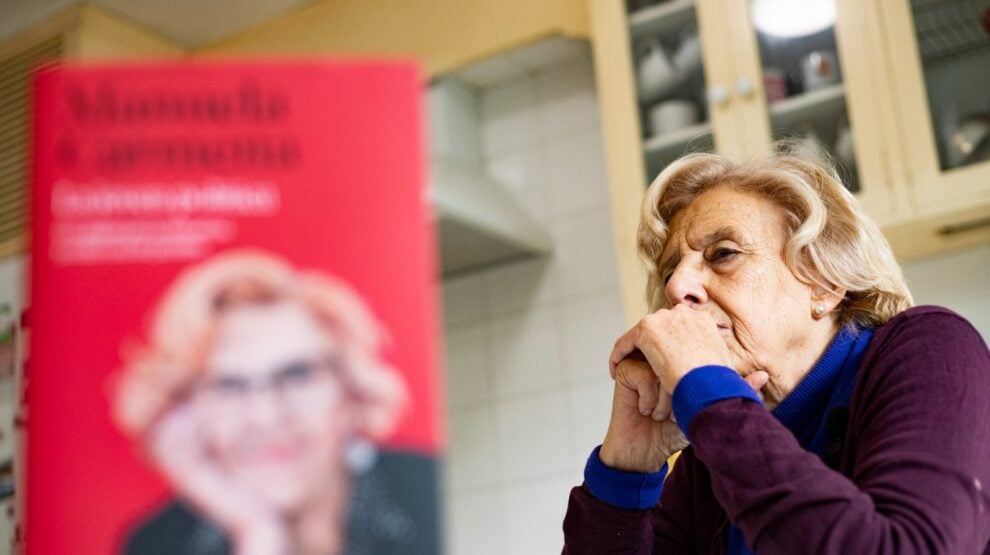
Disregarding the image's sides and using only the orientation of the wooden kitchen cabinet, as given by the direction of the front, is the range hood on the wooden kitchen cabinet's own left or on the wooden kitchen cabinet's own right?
on the wooden kitchen cabinet's own right

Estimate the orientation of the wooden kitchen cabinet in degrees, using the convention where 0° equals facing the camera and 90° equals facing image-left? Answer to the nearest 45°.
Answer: approximately 0°

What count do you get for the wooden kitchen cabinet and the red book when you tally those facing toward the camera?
2

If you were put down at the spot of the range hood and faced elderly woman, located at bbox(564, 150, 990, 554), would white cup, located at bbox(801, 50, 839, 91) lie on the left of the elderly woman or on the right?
left

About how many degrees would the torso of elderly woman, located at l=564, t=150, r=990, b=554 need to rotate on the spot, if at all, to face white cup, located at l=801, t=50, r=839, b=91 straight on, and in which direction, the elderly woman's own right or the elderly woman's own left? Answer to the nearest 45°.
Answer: approximately 135° to the elderly woman's own right

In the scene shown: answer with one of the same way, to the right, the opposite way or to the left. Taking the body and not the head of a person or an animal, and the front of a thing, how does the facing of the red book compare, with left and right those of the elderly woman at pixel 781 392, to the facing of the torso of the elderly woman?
to the left

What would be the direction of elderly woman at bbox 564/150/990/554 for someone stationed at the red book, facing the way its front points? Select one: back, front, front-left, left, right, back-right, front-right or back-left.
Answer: back-left

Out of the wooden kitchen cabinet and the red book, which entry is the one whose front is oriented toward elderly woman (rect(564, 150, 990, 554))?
the wooden kitchen cabinet

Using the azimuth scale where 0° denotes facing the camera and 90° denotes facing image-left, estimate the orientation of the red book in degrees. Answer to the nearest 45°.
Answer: approximately 0°
